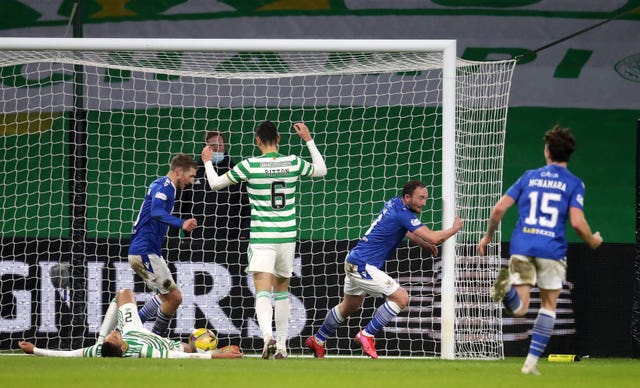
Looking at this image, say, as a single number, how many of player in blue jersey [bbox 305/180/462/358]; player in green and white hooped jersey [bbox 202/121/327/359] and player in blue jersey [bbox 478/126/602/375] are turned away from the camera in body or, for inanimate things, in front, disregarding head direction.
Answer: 2

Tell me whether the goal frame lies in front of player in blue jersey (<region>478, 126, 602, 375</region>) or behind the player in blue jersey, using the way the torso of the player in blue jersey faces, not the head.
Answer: in front

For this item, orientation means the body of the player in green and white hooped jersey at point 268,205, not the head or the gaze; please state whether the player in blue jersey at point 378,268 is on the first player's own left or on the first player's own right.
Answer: on the first player's own right

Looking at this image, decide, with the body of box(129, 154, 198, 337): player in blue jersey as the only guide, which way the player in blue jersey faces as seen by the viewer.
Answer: to the viewer's right

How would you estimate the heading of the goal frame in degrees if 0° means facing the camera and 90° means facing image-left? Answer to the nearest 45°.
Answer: approximately 0°

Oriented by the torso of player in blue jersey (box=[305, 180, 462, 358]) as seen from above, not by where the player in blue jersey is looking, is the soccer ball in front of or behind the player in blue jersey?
behind

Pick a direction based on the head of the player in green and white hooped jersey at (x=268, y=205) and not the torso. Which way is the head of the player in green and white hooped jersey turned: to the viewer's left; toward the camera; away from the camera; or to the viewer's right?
away from the camera

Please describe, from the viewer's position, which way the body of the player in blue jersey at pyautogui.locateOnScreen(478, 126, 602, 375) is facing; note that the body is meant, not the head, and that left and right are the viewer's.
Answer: facing away from the viewer

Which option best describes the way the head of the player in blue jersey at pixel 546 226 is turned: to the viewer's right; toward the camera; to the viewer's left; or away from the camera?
away from the camera

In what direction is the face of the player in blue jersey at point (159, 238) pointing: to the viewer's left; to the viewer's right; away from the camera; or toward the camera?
to the viewer's right

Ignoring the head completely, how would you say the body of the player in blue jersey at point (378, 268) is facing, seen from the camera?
to the viewer's right
